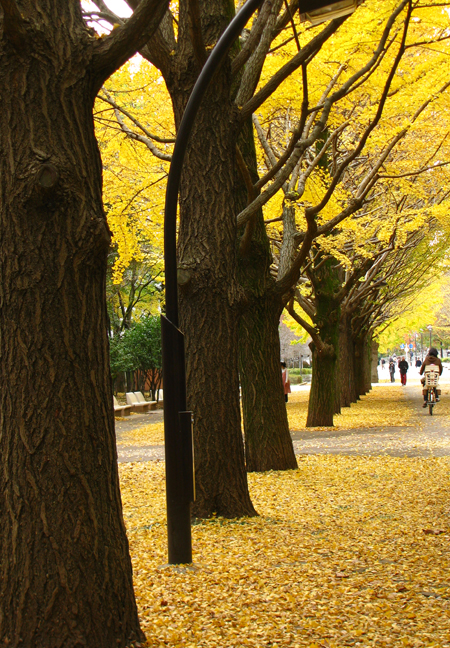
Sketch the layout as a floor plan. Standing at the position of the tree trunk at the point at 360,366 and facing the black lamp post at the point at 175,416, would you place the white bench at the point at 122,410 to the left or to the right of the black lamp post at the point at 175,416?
right

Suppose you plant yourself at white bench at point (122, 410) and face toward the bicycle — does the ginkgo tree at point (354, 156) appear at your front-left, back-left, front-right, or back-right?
front-right

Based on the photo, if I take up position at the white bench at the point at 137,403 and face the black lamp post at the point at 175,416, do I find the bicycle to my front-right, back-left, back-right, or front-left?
front-left

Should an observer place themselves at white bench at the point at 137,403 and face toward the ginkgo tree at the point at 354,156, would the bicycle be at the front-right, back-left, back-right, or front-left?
front-left

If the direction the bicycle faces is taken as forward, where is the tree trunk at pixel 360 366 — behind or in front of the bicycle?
in front
